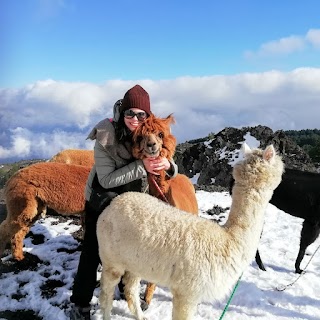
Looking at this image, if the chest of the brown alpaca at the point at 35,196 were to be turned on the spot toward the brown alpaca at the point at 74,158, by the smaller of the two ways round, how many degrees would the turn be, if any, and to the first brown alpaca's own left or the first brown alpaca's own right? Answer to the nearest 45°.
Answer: approximately 90° to the first brown alpaca's own left

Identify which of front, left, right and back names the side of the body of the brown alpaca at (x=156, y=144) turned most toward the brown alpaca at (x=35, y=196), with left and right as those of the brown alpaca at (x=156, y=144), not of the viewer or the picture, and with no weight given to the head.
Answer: right

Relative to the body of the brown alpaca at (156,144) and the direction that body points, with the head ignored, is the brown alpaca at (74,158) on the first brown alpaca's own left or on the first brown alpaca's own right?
on the first brown alpaca's own right

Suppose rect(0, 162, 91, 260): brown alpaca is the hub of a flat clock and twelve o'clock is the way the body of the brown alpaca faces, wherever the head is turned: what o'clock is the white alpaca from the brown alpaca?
The white alpaca is roughly at 2 o'clock from the brown alpaca.

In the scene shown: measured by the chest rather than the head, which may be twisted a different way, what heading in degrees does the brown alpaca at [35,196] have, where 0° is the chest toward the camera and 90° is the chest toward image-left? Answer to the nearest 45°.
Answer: approximately 270°

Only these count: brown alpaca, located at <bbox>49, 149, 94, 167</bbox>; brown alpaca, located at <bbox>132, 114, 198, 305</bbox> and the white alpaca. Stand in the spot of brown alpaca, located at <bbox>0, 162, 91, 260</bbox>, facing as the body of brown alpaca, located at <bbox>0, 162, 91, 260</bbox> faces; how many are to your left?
1

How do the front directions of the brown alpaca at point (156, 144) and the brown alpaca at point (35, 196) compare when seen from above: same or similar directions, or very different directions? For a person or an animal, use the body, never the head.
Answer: very different directions

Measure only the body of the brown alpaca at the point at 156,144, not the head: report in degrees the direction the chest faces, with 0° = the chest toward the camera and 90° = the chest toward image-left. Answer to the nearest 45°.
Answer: approximately 45°

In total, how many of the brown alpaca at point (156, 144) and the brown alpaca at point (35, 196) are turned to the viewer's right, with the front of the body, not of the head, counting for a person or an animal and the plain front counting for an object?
1
